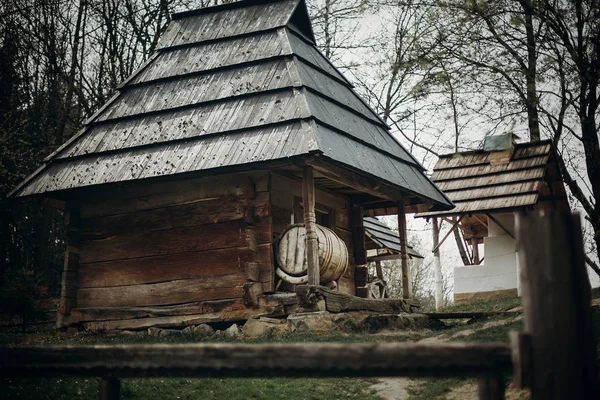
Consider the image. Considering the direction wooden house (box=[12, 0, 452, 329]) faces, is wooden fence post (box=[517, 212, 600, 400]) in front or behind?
in front

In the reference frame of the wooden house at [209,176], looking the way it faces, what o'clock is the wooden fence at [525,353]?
The wooden fence is roughly at 1 o'clock from the wooden house.

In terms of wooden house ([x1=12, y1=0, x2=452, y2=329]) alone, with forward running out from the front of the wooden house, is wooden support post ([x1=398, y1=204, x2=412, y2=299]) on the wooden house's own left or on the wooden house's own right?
on the wooden house's own left

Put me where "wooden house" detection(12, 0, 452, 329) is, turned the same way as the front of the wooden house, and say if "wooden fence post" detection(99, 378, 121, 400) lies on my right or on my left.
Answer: on my right

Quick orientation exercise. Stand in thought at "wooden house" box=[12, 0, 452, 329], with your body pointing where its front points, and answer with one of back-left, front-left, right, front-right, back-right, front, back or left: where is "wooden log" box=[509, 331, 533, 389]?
front-right

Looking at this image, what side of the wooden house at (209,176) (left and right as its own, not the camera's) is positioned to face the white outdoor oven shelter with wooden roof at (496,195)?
left

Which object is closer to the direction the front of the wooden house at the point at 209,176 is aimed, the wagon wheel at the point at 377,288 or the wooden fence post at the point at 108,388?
the wooden fence post

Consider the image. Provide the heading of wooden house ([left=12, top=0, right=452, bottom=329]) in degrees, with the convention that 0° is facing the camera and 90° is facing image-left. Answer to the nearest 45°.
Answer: approximately 315°
